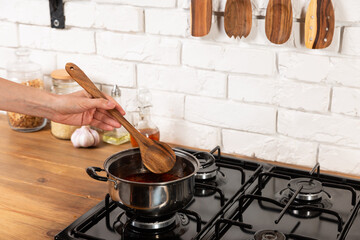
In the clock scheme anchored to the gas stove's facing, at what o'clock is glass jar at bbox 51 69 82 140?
The glass jar is roughly at 3 o'clock from the gas stove.

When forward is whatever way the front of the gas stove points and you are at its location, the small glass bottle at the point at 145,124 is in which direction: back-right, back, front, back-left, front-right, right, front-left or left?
right

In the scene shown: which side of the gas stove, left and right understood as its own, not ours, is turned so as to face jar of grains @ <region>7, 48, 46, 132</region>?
right

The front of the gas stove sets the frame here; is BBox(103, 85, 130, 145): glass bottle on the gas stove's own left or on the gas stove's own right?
on the gas stove's own right

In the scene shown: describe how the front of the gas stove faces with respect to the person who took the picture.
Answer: facing the viewer and to the left of the viewer

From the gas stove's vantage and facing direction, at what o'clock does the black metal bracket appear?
The black metal bracket is roughly at 3 o'clock from the gas stove.
